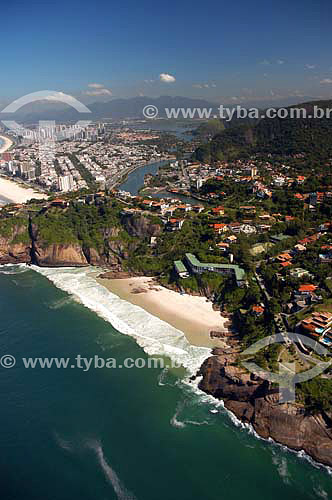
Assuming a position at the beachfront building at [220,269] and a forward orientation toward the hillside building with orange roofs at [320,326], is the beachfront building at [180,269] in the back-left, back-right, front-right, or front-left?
back-right

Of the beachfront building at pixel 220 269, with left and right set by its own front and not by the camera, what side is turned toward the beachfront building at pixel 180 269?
right

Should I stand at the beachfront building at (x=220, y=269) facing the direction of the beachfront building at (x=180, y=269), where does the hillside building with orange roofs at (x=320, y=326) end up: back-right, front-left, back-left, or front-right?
back-left

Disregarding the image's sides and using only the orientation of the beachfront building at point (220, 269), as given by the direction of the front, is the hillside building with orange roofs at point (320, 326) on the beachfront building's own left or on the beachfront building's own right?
on the beachfront building's own left

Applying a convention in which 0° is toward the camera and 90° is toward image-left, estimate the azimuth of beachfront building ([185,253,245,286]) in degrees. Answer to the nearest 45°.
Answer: approximately 45°
